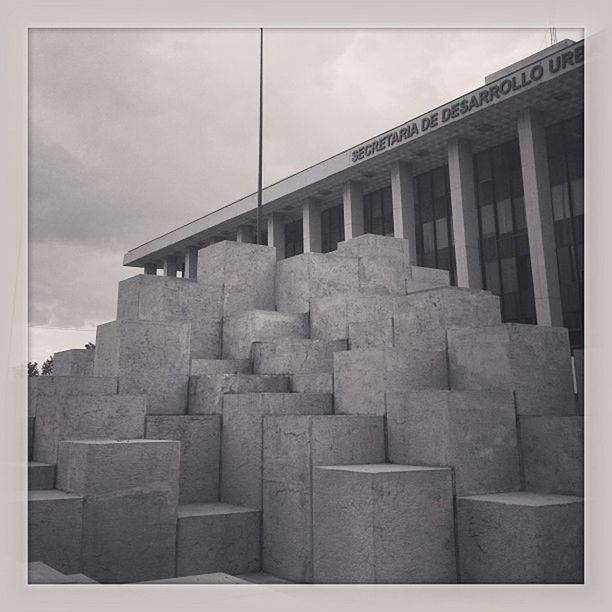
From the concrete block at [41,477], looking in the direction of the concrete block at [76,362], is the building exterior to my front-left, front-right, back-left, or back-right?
front-right

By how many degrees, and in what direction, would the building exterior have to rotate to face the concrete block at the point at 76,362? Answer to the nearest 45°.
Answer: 0° — it already faces it

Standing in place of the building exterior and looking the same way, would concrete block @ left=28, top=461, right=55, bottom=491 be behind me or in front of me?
in front

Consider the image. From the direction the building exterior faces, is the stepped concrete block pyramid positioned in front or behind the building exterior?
in front
